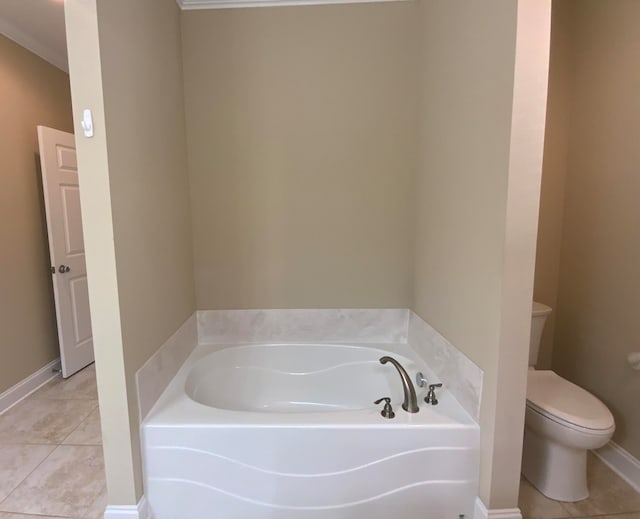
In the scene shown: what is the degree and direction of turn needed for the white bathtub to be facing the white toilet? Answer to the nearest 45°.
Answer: approximately 90° to its left

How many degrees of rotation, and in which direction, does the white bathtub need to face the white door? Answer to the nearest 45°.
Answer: approximately 135° to its right

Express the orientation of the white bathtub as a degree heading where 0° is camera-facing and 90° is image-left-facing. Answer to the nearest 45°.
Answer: approximately 0°

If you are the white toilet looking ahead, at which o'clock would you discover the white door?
The white door is roughly at 4 o'clock from the white toilet.

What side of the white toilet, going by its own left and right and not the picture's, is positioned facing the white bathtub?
right

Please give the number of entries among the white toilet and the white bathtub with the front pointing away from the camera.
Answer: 0

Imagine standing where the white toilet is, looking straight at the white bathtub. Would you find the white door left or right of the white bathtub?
right

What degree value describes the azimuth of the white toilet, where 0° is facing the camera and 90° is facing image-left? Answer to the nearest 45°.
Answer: approximately 315°

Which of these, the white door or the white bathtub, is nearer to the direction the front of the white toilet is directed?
the white bathtub
